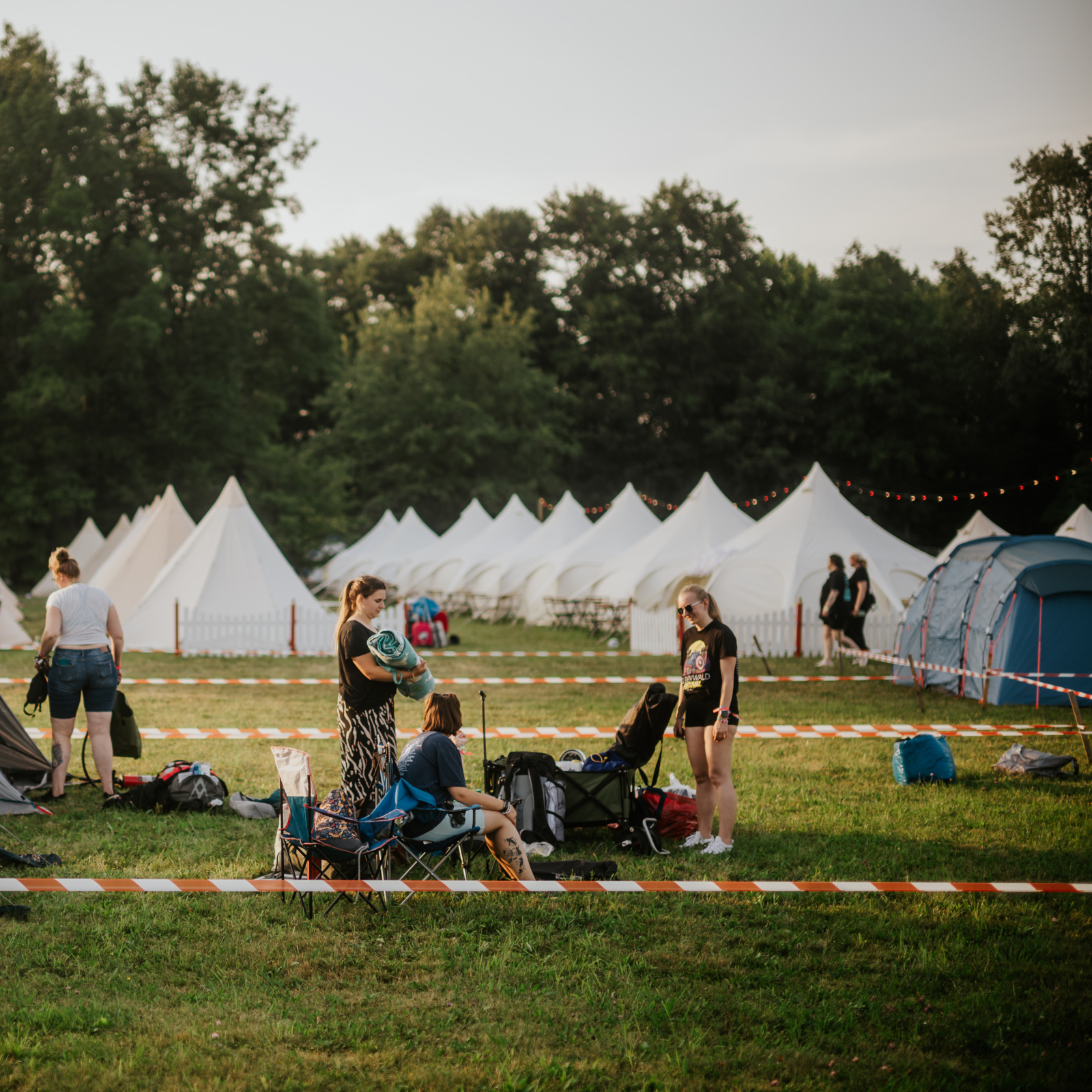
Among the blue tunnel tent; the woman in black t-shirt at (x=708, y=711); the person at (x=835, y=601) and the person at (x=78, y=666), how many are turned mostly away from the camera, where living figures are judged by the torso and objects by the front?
1

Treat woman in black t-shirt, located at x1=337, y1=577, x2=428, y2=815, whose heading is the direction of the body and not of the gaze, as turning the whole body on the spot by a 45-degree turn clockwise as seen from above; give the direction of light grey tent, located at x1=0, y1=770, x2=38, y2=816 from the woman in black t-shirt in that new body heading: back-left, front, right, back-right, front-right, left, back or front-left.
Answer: back

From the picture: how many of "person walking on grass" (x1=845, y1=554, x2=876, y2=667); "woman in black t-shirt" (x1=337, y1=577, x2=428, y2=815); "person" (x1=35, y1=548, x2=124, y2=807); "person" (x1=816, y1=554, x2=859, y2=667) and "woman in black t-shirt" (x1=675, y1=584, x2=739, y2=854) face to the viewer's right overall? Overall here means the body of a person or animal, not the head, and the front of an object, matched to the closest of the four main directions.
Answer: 1

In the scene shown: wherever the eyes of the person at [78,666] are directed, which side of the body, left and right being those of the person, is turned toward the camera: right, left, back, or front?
back

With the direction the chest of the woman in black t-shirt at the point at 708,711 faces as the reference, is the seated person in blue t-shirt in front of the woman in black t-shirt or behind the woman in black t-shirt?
in front

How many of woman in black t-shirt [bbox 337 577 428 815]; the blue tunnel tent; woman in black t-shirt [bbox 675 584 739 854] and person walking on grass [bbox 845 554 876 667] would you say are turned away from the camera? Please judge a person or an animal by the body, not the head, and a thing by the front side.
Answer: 0

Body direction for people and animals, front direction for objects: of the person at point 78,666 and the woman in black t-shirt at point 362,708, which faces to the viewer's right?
the woman in black t-shirt

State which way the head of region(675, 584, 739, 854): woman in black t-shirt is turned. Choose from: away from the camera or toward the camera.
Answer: toward the camera

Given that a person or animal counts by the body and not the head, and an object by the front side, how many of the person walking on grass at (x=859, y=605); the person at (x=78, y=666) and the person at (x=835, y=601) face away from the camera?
1

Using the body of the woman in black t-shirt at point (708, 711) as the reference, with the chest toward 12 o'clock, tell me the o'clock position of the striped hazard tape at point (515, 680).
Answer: The striped hazard tape is roughly at 4 o'clock from the woman in black t-shirt.

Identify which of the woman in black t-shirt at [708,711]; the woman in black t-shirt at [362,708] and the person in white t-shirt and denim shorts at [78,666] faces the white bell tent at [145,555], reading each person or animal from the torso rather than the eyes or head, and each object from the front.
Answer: the person in white t-shirt and denim shorts

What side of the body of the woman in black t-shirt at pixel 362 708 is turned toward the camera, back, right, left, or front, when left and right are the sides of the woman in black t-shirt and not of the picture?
right

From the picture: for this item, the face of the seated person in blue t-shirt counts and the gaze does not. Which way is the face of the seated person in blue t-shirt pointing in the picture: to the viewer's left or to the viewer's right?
to the viewer's right
